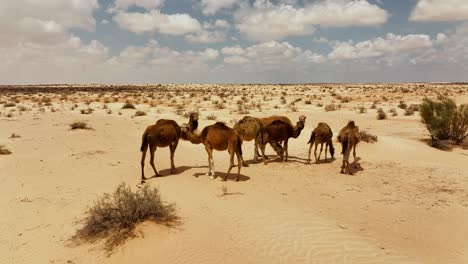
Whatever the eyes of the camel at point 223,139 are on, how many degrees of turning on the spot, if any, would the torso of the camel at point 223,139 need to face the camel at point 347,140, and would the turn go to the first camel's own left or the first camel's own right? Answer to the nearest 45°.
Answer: approximately 180°

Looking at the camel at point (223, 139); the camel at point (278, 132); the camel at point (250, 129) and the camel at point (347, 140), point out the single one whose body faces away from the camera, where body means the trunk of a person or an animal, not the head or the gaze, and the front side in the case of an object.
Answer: the camel at point (347, 140)

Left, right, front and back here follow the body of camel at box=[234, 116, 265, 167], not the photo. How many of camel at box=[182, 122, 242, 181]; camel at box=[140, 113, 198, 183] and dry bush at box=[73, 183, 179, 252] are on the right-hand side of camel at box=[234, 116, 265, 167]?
0

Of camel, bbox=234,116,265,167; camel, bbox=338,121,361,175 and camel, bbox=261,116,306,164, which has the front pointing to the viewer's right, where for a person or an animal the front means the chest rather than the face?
camel, bbox=261,116,306,164

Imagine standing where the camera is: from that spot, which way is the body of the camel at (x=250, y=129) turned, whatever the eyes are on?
to the viewer's left

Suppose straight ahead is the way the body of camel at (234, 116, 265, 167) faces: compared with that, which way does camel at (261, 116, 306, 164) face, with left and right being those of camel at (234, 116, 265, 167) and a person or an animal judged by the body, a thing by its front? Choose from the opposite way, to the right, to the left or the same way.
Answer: the opposite way

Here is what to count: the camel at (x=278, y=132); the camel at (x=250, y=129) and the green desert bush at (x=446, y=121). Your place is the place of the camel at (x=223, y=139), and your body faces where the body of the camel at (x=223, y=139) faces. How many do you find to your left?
0

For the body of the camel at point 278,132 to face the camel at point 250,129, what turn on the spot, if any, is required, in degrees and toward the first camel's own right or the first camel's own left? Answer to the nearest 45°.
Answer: approximately 180°

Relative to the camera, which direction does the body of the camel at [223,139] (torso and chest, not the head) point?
to the viewer's left

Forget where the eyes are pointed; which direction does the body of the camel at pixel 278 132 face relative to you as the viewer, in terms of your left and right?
facing to the right of the viewer

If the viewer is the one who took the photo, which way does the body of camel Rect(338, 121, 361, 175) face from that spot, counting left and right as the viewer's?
facing away from the viewer

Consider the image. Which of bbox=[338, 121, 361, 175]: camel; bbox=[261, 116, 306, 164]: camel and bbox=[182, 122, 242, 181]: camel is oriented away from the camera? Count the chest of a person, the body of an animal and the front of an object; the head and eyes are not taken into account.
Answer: bbox=[338, 121, 361, 175]: camel

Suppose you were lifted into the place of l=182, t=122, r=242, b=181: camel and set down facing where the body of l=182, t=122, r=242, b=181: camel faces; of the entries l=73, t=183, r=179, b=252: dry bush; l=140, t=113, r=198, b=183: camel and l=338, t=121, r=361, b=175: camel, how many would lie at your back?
1

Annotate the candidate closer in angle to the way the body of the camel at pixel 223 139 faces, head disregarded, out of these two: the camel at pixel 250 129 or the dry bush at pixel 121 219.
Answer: the dry bush

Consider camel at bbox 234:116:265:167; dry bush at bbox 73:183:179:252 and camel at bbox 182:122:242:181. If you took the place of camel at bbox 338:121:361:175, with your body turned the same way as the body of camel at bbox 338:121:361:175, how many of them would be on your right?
0

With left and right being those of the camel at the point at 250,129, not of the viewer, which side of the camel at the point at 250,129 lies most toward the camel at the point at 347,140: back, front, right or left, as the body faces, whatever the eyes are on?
back
